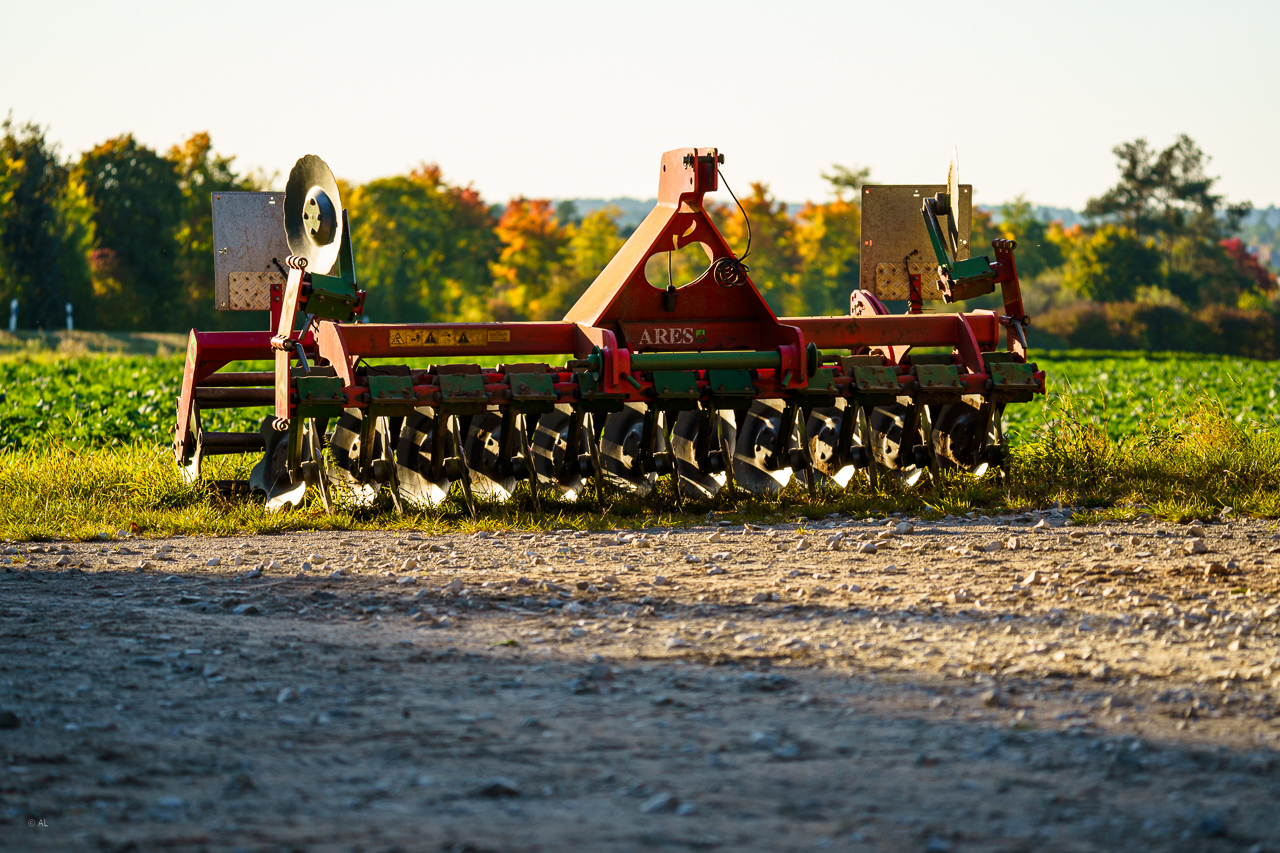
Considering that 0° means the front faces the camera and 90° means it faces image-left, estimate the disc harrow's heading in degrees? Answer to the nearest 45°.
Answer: approximately 0°
